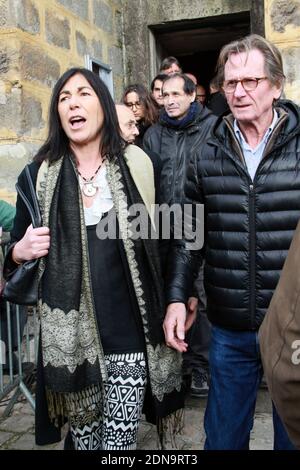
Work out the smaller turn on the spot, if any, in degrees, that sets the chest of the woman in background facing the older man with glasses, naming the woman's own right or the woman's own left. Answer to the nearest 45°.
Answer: approximately 45° to the woman's own left

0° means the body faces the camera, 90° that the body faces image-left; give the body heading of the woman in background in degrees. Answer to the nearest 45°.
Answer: approximately 45°

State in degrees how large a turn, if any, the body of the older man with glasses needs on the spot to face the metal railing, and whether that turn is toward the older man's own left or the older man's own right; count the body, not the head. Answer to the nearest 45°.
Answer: approximately 135° to the older man's own right

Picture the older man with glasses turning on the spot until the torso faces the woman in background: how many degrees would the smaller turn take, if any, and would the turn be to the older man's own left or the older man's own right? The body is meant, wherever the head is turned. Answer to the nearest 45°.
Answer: approximately 180°
